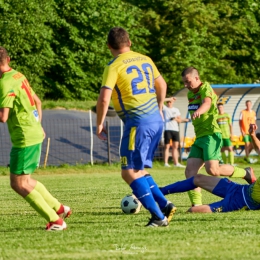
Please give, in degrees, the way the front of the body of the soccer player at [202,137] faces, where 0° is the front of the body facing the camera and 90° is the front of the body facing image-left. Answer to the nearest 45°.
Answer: approximately 45°

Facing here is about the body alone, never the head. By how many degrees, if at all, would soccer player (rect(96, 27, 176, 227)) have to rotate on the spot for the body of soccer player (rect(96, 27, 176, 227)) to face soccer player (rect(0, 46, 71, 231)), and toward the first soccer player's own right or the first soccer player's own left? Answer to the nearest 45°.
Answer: approximately 45° to the first soccer player's own left

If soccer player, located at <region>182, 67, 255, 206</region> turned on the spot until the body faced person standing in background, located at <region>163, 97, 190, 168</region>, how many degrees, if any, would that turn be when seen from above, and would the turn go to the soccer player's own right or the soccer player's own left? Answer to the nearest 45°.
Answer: approximately 135° to the soccer player's own right

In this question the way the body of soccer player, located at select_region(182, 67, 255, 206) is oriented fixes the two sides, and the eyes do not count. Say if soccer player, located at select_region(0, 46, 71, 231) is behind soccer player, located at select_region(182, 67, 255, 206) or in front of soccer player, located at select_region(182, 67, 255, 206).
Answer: in front

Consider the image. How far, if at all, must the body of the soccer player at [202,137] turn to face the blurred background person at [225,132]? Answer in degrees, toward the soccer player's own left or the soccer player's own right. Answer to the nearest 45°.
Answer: approximately 135° to the soccer player's own right

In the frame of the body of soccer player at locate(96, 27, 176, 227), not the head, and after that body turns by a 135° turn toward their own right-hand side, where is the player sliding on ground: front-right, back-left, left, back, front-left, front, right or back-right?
front-left

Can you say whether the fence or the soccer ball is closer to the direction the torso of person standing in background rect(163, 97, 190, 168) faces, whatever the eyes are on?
the soccer ball

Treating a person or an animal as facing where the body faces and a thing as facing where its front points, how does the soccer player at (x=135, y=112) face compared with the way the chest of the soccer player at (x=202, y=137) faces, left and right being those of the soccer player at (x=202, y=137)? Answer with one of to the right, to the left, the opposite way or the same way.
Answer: to the right

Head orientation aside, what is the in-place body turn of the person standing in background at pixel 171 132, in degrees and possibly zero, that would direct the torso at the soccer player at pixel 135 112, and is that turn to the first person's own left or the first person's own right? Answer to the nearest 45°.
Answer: approximately 45° to the first person's own right

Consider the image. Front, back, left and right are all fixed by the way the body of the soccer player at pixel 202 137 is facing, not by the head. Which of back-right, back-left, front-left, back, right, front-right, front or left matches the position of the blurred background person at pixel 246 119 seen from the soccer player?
back-right

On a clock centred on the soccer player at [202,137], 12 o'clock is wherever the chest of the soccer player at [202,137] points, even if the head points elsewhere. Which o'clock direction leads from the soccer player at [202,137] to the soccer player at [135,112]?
the soccer player at [135,112] is roughly at 11 o'clock from the soccer player at [202,137].
